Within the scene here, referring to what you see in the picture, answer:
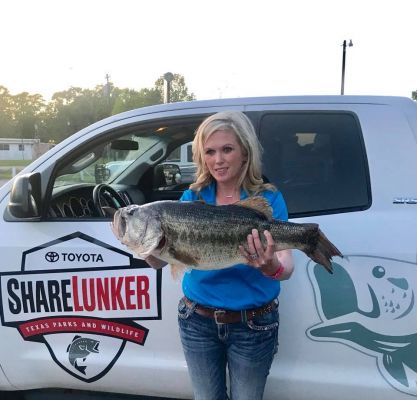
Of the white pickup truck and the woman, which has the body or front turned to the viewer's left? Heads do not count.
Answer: the white pickup truck

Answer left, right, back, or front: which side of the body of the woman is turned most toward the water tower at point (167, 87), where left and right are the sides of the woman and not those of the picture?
back

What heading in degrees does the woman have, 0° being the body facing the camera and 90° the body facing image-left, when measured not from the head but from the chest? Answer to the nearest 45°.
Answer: approximately 0°

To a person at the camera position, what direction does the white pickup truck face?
facing to the left of the viewer

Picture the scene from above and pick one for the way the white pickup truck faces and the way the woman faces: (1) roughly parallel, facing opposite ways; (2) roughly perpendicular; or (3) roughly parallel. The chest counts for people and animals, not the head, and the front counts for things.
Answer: roughly perpendicular

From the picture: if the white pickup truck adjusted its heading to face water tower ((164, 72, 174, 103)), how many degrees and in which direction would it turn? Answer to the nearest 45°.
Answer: approximately 90° to its right

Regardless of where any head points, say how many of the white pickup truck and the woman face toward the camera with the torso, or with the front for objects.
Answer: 1
